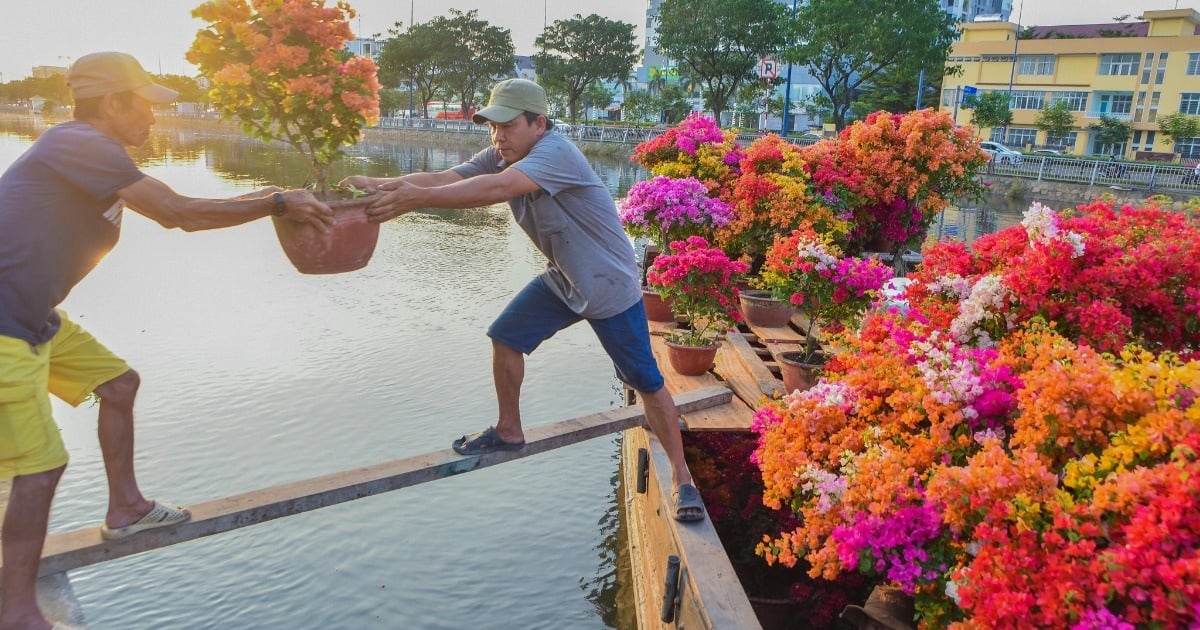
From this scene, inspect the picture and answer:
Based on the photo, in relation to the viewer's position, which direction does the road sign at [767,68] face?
facing the viewer

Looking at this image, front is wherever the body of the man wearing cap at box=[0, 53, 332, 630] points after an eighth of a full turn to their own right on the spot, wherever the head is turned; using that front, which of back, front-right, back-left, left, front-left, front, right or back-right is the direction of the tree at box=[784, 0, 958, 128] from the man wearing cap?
left

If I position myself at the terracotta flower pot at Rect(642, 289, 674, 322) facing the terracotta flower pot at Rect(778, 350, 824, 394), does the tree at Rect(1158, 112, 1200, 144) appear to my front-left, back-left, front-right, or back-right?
back-left

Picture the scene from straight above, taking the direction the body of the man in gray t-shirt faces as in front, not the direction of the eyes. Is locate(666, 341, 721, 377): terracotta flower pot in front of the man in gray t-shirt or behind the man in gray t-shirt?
behind

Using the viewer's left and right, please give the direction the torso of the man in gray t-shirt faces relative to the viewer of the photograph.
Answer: facing the viewer and to the left of the viewer

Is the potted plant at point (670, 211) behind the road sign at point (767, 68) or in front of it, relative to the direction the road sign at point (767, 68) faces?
in front

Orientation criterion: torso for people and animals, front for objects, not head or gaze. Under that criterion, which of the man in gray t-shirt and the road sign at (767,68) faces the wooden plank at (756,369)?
the road sign

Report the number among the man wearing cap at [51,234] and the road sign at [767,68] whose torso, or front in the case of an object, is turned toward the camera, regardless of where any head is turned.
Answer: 1

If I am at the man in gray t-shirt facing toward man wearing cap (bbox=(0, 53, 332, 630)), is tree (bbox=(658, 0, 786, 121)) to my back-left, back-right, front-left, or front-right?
back-right

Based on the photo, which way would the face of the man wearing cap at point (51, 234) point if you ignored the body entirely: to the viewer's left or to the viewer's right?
to the viewer's right

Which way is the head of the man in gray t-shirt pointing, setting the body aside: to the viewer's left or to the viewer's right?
to the viewer's left

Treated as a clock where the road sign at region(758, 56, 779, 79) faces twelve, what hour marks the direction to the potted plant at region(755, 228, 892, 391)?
The potted plant is roughly at 12 o'clock from the road sign.

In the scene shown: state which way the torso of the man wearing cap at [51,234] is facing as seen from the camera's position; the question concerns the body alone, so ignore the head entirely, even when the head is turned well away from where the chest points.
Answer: to the viewer's right

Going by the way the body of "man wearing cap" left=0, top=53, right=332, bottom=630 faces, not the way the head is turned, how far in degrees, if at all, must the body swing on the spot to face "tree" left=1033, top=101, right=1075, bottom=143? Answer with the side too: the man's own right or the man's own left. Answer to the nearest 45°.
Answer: approximately 45° to the man's own left

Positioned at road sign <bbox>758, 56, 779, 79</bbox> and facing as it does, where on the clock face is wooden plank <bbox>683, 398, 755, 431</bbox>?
The wooden plank is roughly at 12 o'clock from the road sign.

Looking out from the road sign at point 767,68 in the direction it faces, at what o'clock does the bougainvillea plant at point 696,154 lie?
The bougainvillea plant is roughly at 12 o'clock from the road sign.

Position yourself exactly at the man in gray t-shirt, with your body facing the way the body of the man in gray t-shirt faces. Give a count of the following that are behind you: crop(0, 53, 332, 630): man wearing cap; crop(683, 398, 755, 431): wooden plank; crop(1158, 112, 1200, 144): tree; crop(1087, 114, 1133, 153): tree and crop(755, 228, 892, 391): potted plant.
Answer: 4
